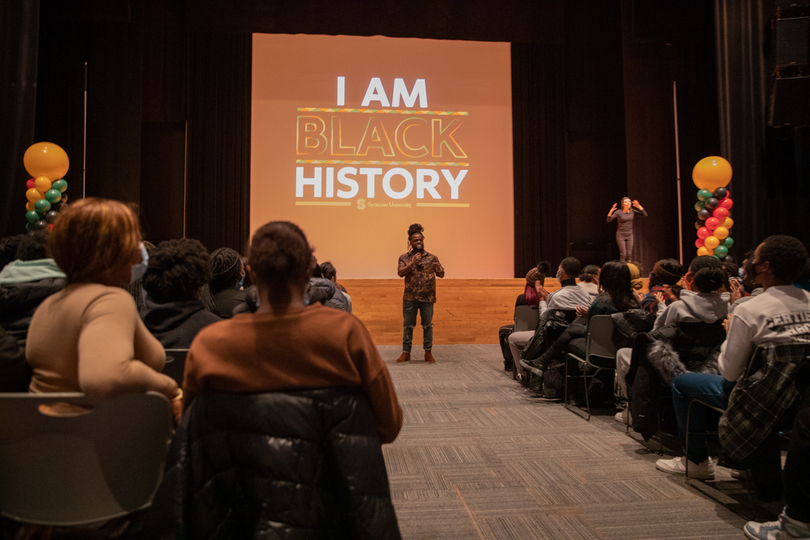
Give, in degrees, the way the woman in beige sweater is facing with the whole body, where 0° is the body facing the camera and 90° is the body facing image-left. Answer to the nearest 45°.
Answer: approximately 225°

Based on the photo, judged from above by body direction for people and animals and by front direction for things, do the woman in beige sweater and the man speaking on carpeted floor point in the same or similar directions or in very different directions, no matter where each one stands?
very different directions

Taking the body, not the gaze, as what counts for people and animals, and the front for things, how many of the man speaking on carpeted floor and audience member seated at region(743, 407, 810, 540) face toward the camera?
1

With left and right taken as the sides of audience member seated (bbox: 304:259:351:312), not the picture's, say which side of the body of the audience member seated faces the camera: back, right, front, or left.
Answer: back

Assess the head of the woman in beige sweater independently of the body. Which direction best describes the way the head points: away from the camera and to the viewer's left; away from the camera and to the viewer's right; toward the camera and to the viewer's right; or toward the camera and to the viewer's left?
away from the camera and to the viewer's right

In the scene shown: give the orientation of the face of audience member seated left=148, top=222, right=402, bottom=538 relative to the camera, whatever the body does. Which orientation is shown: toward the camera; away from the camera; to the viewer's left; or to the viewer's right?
away from the camera

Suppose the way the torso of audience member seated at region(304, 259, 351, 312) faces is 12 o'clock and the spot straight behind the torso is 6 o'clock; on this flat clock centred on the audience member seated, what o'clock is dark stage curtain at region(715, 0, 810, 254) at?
The dark stage curtain is roughly at 2 o'clock from the audience member seated.

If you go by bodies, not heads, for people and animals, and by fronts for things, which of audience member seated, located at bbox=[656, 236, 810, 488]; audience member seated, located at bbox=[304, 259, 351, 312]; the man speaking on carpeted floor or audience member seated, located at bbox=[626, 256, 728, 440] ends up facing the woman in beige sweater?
the man speaking on carpeted floor

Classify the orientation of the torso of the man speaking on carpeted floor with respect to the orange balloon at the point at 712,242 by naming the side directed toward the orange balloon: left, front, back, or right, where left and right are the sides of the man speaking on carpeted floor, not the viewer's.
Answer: left

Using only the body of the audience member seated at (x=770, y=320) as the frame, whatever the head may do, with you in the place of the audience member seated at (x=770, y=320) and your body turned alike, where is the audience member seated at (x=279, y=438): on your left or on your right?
on your left

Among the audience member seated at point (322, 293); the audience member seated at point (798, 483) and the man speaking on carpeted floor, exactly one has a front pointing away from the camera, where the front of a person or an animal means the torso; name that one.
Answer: the audience member seated at point (322, 293)

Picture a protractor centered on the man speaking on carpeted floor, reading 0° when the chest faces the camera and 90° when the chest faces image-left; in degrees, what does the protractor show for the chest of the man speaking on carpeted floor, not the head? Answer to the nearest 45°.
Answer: approximately 0°

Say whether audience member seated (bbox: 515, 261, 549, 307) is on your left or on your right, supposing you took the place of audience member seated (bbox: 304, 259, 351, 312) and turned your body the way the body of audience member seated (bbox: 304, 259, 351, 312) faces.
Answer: on your right
